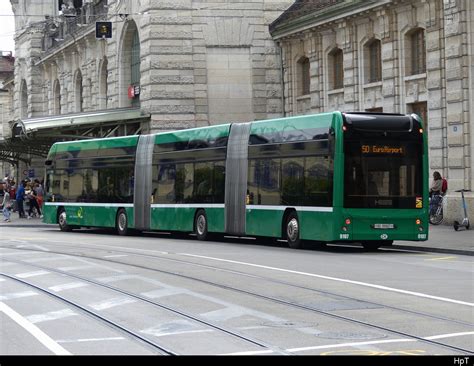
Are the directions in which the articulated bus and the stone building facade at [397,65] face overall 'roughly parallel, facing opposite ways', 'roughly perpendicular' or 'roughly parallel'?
roughly perpendicular

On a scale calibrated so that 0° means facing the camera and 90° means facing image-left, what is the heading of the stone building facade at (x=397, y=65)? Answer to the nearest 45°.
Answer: approximately 45°

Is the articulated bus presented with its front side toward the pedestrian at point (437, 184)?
no

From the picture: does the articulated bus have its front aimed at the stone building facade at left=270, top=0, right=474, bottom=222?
no
